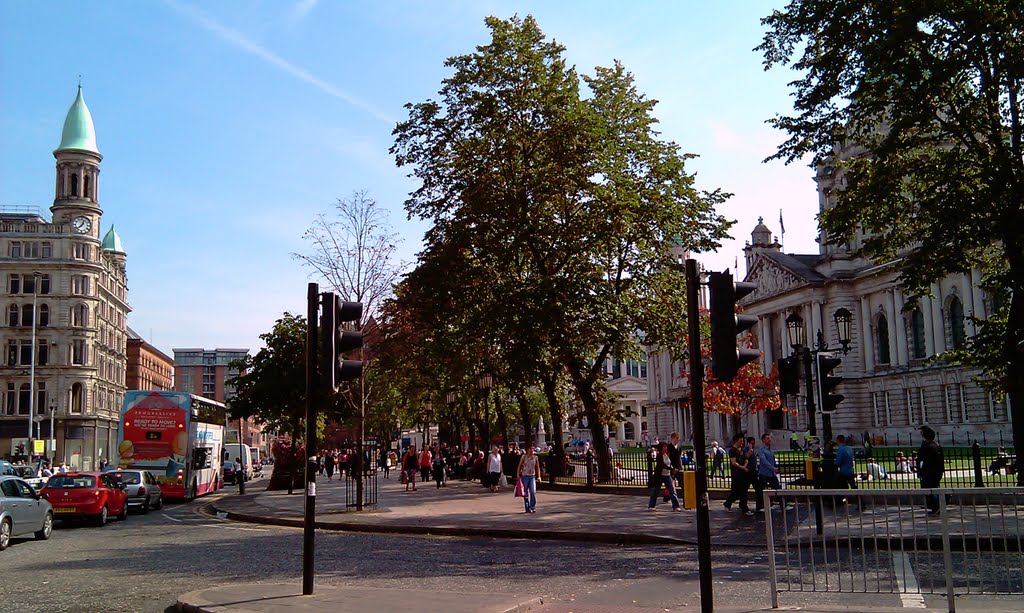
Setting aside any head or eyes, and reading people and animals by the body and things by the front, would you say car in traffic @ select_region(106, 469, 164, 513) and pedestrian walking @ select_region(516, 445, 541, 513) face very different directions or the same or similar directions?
very different directions

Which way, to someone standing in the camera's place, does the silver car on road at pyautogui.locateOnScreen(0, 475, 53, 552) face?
facing away from the viewer and to the right of the viewer

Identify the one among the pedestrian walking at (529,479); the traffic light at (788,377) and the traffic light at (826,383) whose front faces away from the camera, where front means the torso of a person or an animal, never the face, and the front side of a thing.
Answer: the traffic light at (788,377)

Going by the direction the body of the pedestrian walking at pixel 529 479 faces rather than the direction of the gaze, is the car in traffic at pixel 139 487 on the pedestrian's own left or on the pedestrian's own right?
on the pedestrian's own right

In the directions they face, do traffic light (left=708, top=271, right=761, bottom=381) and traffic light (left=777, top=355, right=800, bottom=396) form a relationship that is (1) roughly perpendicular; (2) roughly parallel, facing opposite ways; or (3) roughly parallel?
roughly perpendicular

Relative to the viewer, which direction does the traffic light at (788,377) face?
away from the camera

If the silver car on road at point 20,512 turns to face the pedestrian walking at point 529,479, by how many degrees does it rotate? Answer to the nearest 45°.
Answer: approximately 45° to its right

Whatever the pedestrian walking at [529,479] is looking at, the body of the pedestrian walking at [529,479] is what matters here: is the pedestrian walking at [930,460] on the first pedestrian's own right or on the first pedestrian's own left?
on the first pedestrian's own left
